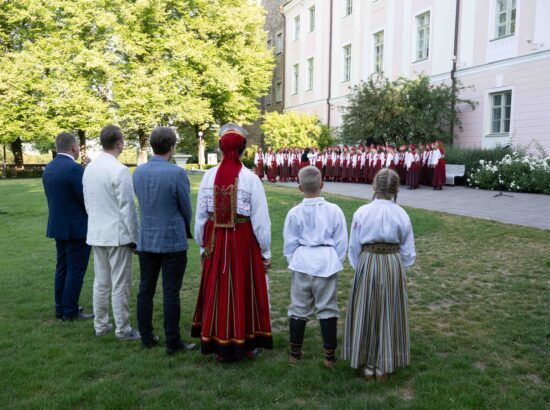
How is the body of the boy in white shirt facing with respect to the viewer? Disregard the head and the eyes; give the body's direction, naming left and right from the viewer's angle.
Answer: facing away from the viewer

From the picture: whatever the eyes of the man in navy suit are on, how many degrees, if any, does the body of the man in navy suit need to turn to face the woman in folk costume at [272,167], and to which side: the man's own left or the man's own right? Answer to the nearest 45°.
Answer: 0° — they already face them

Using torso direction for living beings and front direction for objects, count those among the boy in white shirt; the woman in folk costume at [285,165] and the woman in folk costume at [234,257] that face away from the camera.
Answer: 2

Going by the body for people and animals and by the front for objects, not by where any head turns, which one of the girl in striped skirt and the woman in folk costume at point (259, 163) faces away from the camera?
the girl in striped skirt

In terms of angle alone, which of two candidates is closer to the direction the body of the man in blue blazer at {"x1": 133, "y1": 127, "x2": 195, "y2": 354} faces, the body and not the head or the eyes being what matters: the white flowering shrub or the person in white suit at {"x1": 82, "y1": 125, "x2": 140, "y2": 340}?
the white flowering shrub

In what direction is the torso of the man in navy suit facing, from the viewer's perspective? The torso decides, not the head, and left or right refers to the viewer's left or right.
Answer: facing away from the viewer and to the right of the viewer

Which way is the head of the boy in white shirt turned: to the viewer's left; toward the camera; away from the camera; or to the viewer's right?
away from the camera

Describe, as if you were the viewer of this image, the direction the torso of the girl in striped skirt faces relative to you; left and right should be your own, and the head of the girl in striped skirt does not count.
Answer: facing away from the viewer

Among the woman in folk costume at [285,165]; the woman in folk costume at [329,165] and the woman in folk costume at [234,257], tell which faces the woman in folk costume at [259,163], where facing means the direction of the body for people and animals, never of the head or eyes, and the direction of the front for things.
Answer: the woman in folk costume at [234,257]

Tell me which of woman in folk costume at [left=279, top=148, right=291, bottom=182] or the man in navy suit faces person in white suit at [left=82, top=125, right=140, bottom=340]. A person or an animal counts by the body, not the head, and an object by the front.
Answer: the woman in folk costume

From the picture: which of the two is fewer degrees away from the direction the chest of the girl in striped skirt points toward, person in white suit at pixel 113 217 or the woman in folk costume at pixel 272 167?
the woman in folk costume

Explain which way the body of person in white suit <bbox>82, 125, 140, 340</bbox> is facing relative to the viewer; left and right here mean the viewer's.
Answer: facing away from the viewer and to the right of the viewer

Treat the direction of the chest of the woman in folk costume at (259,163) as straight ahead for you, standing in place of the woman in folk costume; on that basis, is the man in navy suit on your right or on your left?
on your right

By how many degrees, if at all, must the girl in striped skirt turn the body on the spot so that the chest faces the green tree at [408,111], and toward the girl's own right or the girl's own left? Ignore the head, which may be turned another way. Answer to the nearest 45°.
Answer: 0° — they already face it

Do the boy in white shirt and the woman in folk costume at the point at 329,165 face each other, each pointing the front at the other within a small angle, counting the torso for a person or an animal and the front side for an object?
yes

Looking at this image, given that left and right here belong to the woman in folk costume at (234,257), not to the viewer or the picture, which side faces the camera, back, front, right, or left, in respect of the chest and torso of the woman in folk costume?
back

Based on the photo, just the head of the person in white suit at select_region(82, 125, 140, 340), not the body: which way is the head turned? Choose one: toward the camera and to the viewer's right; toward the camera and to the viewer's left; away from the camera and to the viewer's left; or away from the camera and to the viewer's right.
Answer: away from the camera and to the viewer's right

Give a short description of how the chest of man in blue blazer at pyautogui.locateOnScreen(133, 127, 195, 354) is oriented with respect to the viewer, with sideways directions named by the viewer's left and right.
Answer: facing away from the viewer and to the right of the viewer
